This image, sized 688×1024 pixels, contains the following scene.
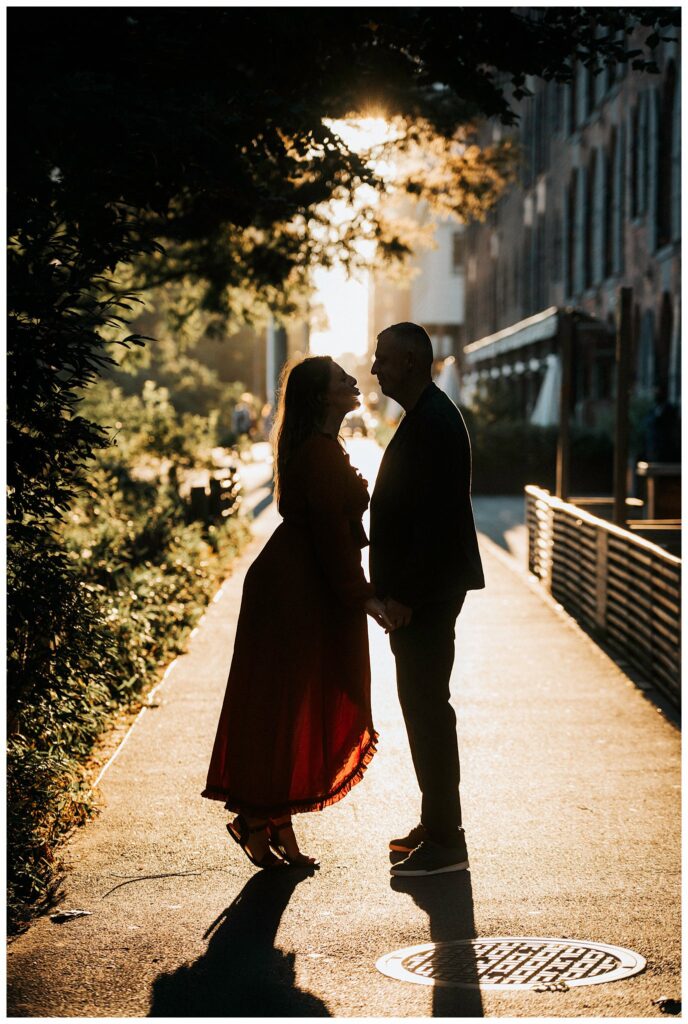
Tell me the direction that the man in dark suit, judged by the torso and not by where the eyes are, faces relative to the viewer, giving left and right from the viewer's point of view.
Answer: facing to the left of the viewer

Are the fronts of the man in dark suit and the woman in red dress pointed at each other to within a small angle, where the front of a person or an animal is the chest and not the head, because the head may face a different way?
yes

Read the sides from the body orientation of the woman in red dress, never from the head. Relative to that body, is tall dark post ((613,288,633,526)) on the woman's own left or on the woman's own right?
on the woman's own left

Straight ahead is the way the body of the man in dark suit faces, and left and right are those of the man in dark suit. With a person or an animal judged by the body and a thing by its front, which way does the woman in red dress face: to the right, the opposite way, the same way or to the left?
the opposite way

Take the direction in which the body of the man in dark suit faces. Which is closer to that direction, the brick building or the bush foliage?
the bush foliage

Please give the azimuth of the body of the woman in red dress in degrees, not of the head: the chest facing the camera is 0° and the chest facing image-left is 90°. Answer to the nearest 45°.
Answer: approximately 270°

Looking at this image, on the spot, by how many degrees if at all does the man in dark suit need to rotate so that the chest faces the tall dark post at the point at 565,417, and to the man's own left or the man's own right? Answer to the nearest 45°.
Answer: approximately 90° to the man's own right

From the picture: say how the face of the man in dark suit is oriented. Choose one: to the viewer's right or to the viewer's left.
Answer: to the viewer's left

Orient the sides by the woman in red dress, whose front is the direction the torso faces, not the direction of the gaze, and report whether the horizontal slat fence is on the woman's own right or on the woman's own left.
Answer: on the woman's own left

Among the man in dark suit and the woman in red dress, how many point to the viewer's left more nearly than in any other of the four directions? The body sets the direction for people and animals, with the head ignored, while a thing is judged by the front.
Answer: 1

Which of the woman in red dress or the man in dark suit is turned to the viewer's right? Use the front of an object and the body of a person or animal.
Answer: the woman in red dress

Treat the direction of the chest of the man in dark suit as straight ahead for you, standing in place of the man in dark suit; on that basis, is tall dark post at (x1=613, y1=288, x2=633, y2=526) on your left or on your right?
on your right
